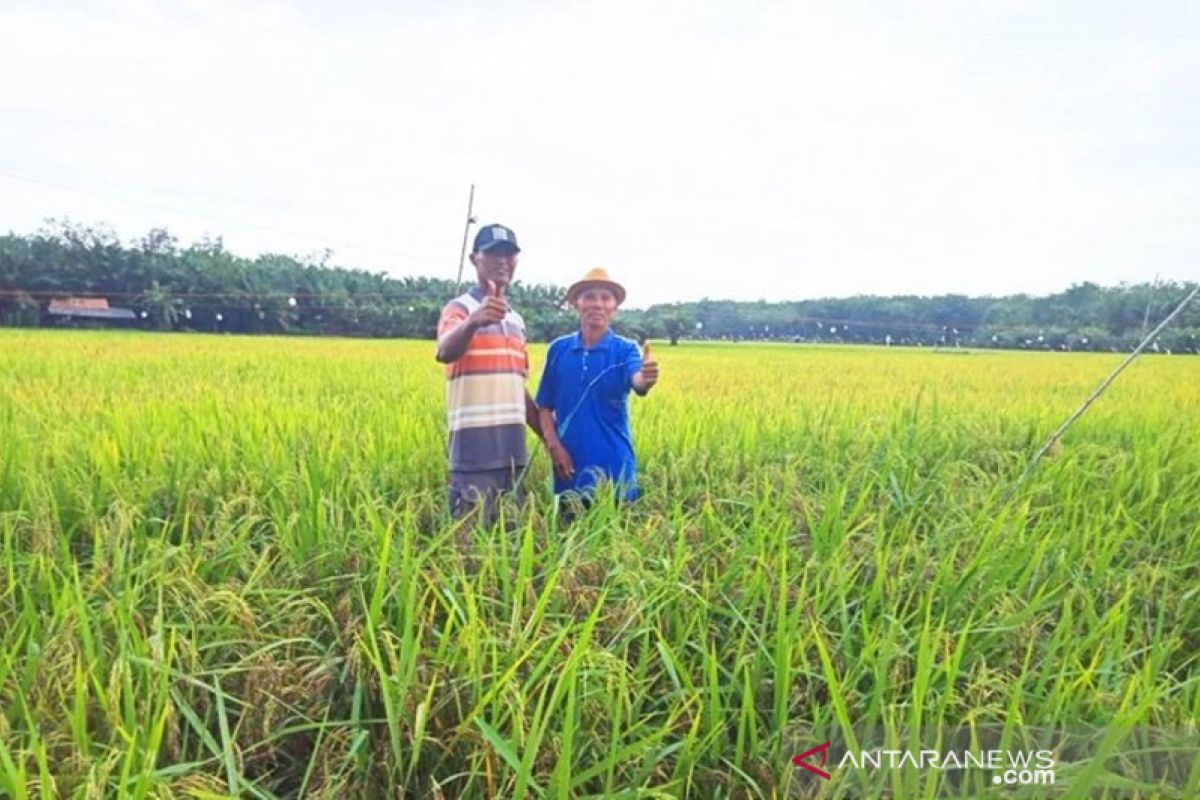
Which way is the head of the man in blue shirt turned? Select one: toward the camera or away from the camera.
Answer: toward the camera

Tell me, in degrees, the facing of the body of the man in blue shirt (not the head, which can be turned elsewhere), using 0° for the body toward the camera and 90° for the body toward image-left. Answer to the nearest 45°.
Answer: approximately 0°

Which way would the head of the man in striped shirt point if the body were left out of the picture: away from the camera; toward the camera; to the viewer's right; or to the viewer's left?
toward the camera

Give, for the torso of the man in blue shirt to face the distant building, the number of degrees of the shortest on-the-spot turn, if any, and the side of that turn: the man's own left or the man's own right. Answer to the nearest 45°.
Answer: approximately 135° to the man's own right
